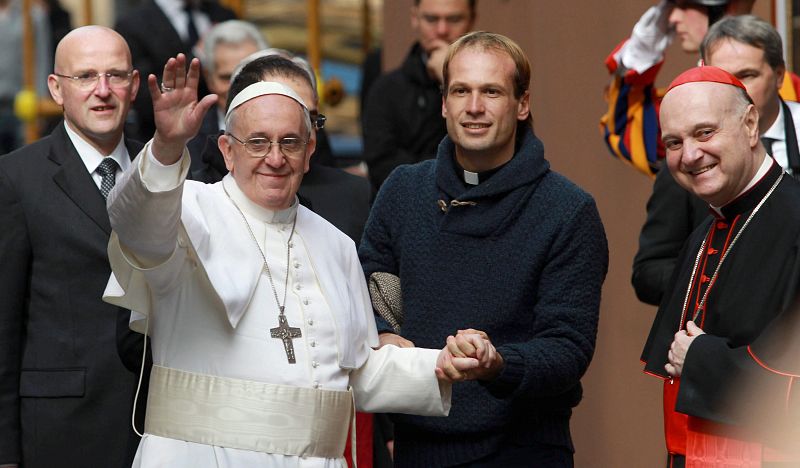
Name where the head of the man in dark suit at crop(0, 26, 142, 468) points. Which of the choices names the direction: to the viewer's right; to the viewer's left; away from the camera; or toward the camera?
toward the camera

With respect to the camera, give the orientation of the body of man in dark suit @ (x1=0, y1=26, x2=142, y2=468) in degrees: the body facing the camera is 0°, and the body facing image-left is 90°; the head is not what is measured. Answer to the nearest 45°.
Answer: approximately 315°

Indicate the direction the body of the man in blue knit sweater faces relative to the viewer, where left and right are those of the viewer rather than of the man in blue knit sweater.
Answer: facing the viewer and to the left of the viewer
